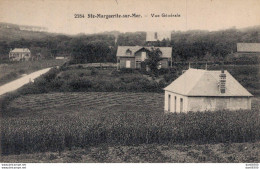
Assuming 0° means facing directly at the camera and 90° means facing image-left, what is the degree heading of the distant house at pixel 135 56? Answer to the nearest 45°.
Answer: approximately 0°

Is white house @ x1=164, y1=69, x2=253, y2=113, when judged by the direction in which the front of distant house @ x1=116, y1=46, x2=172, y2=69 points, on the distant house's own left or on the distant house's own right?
on the distant house's own left

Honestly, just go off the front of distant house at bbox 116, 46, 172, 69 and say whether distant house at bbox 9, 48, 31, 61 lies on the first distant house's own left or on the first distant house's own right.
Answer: on the first distant house's own right

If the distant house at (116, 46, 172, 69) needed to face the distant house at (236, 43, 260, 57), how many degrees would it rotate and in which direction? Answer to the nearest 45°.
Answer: approximately 90° to its left
